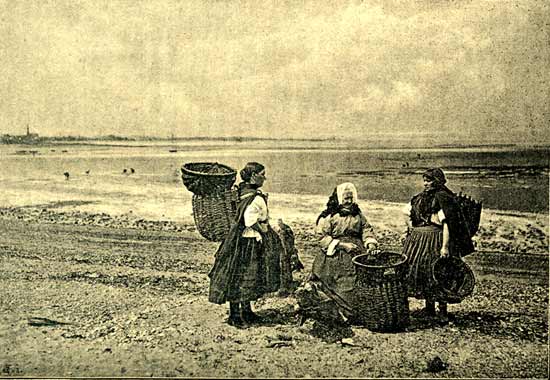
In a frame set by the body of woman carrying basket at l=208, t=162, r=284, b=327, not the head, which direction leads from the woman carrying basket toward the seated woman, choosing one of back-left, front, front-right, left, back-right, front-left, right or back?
front

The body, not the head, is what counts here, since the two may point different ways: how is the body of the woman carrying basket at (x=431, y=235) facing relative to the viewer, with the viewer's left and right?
facing the viewer and to the left of the viewer

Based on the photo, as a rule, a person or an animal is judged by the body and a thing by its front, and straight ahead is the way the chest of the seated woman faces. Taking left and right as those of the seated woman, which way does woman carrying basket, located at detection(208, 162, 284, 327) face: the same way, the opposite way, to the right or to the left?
to the left

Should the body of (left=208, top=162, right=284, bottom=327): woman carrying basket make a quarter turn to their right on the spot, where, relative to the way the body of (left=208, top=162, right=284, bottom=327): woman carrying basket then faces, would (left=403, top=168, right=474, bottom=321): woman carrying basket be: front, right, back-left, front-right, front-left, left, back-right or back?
left

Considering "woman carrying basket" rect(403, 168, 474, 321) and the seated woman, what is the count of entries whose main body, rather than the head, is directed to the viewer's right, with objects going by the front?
0

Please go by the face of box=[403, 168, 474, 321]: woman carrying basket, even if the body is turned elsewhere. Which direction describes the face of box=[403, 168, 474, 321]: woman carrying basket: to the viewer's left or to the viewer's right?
to the viewer's left

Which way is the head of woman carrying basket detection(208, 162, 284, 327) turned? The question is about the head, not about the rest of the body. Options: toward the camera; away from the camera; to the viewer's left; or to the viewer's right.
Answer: to the viewer's right

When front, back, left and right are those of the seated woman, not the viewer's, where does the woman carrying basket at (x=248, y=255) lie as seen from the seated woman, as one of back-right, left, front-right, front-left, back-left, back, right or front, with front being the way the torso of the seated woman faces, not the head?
right

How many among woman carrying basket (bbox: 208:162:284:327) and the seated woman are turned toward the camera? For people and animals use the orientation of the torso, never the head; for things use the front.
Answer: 1

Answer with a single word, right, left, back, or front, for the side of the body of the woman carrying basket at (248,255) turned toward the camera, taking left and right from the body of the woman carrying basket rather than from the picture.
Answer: right

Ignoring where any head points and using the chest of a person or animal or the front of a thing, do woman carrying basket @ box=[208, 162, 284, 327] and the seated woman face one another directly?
no

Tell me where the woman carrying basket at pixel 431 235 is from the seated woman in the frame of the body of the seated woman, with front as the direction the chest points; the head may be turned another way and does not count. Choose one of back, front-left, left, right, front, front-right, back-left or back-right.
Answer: left

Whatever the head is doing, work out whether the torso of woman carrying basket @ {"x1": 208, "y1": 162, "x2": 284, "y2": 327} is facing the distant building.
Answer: no

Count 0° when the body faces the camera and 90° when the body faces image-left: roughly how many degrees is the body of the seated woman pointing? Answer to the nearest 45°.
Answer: approximately 0°
